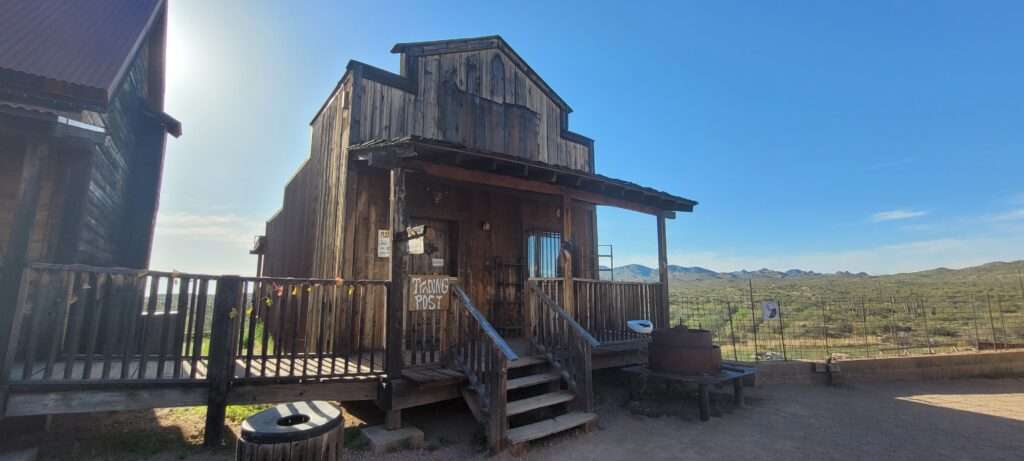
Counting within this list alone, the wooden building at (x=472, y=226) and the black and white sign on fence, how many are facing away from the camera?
0

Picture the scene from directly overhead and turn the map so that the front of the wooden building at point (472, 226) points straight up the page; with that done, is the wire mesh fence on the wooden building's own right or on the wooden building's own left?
on the wooden building's own left

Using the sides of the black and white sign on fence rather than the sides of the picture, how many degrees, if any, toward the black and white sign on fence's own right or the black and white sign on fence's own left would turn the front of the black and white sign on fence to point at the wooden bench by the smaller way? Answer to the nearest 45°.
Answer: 0° — it already faces it

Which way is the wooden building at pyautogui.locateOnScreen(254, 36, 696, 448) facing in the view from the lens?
facing the viewer and to the right of the viewer

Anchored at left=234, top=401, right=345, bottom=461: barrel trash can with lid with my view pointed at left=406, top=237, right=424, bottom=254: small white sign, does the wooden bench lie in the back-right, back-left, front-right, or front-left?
front-right

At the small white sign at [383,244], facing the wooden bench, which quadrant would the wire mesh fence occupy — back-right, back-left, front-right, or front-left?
front-left

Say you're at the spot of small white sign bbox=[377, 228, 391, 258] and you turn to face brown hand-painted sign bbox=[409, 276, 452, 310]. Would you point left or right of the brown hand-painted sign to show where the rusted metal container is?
left

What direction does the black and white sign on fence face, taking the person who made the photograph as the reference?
facing the viewer

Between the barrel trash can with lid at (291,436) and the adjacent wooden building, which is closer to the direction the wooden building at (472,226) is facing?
the barrel trash can with lid

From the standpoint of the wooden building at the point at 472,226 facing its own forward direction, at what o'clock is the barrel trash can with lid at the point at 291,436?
The barrel trash can with lid is roughly at 2 o'clock from the wooden building.
